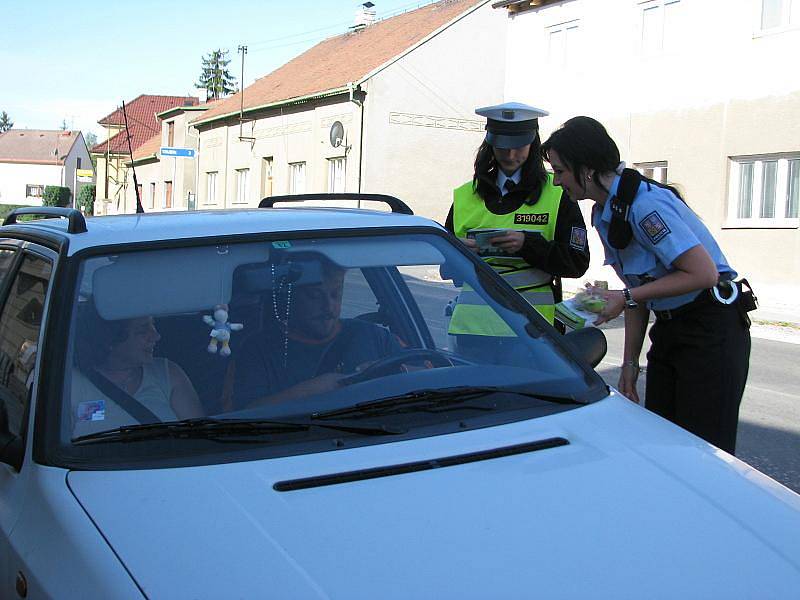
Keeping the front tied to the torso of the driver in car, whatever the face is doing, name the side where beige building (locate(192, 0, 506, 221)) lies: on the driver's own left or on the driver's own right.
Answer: on the driver's own left

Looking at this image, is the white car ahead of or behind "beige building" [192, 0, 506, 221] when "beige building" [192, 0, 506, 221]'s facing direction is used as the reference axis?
ahead

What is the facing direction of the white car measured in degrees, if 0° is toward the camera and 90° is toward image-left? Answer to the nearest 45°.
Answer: approximately 315°

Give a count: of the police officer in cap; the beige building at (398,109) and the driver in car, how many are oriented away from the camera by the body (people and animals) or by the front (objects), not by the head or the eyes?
0

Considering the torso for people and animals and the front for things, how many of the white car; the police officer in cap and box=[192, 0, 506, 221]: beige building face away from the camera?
0

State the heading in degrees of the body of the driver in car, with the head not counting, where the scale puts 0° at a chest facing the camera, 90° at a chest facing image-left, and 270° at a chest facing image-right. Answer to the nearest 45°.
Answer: approximately 315°

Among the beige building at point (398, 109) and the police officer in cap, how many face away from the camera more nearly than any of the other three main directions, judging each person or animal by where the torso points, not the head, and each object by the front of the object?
0

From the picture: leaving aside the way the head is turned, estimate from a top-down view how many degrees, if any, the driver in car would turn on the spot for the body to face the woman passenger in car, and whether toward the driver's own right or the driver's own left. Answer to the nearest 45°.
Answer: approximately 90° to the driver's own right

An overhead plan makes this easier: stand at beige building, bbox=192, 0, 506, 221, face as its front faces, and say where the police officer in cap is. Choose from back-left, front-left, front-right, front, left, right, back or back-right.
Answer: front-left

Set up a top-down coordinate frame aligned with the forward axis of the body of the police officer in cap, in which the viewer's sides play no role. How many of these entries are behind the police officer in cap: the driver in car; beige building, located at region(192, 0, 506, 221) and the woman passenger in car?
1

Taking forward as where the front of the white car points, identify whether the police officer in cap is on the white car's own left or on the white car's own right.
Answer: on the white car's own left

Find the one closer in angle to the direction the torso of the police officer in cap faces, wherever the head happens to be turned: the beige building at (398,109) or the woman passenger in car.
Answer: the woman passenger in car

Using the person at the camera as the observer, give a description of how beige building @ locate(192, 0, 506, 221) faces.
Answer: facing the viewer and to the left of the viewer
